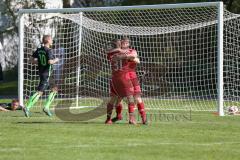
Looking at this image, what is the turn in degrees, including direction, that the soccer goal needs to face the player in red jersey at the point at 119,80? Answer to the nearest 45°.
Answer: approximately 45° to its left

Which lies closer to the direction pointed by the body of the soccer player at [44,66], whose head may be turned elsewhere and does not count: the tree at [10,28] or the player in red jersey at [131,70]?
the tree

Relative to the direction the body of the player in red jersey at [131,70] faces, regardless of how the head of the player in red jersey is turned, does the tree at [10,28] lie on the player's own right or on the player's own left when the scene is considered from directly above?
on the player's own right

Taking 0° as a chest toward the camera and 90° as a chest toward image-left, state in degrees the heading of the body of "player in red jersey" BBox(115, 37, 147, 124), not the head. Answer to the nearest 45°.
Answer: approximately 45°
